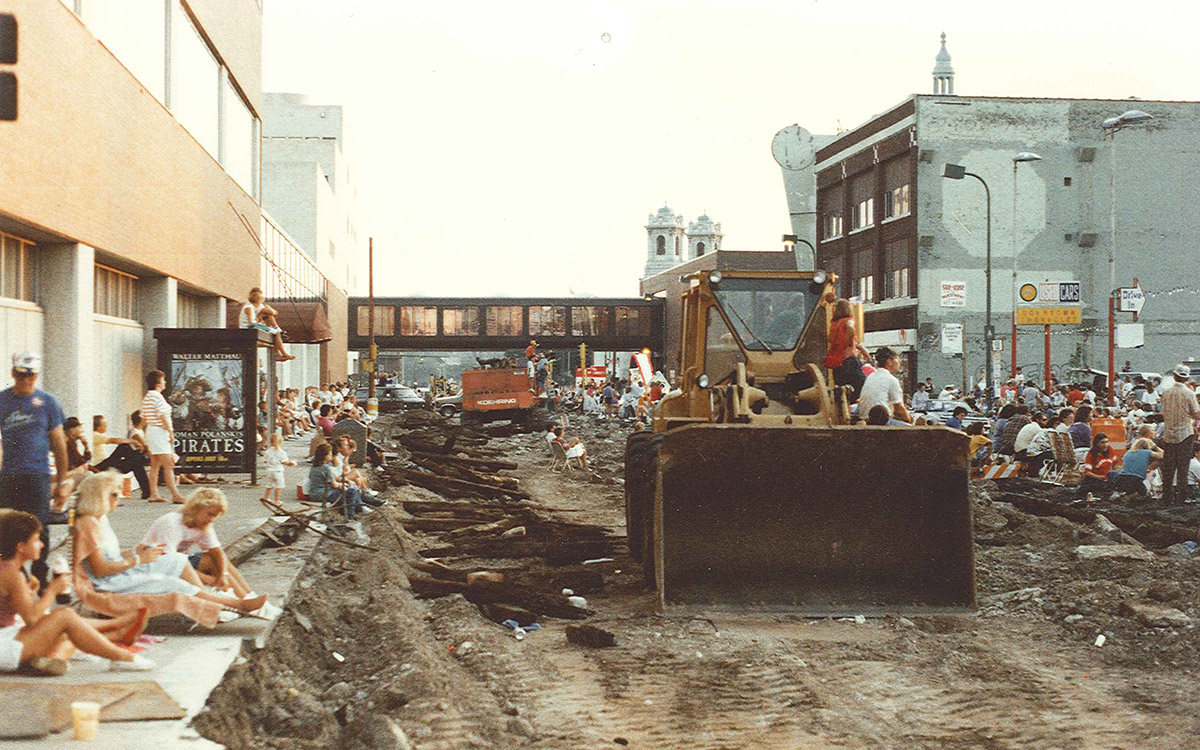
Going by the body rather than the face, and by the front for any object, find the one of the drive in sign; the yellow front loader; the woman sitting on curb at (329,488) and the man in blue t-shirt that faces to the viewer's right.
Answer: the woman sitting on curb

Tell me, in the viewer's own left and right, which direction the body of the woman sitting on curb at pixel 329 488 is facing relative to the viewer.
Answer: facing to the right of the viewer

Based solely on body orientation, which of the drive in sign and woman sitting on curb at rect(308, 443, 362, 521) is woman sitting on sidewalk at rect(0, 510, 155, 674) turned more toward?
the drive in sign

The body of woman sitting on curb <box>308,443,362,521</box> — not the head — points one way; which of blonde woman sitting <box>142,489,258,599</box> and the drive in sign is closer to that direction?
the drive in sign

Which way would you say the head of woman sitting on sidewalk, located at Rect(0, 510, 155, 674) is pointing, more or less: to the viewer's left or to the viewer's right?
to the viewer's right

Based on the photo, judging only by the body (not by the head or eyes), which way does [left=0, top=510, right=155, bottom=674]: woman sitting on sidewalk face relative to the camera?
to the viewer's right

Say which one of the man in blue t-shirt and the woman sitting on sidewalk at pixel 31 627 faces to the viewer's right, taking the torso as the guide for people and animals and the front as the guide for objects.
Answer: the woman sitting on sidewalk

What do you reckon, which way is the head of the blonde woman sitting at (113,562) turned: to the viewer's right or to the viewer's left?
to the viewer's right

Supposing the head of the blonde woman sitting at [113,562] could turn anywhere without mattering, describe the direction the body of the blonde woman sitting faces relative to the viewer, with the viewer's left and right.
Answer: facing to the right of the viewer
